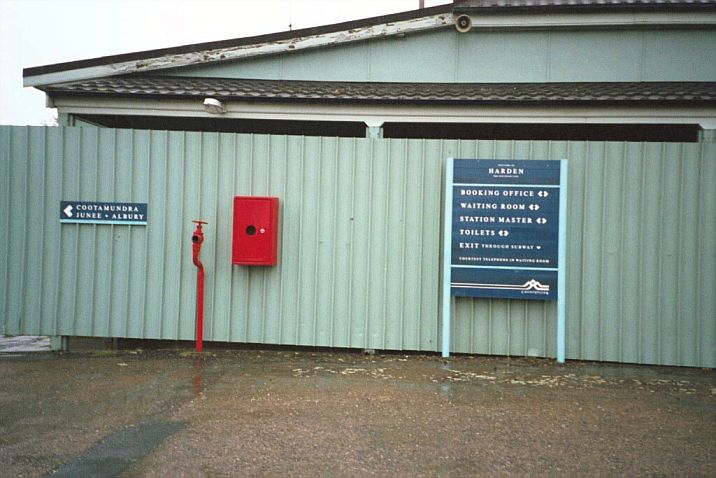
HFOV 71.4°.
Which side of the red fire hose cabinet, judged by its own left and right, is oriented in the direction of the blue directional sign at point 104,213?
right

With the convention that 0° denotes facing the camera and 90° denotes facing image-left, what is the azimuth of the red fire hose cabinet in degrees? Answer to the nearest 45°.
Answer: approximately 0°

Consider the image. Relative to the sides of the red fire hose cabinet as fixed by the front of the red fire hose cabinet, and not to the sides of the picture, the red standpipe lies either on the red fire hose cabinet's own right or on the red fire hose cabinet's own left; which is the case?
on the red fire hose cabinet's own right

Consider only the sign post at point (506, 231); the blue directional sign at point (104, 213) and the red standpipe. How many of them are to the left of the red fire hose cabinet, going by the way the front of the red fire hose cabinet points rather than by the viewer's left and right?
1

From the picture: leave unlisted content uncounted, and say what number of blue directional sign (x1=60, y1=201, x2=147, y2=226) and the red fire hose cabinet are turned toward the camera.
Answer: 2
